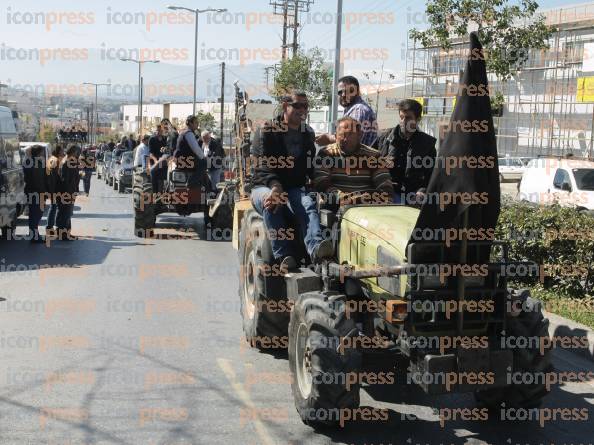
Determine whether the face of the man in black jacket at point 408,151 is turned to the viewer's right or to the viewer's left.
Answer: to the viewer's left

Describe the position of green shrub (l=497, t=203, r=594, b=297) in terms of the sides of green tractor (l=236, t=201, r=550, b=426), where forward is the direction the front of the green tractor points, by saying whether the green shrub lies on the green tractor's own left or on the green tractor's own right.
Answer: on the green tractor's own left
